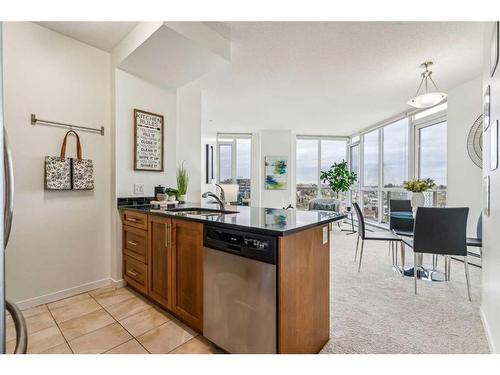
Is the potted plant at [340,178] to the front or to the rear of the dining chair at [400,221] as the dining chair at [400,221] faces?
to the rear

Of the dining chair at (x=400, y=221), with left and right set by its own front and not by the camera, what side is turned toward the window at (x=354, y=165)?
back

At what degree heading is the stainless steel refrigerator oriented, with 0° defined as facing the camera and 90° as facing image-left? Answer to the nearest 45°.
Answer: approximately 270°

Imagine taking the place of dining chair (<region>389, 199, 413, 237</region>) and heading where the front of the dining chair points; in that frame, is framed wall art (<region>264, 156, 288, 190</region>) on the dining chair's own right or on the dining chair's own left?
on the dining chair's own right

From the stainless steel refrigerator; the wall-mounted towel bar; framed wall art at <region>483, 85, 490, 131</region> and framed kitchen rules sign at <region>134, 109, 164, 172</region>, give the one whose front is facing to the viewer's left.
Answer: the framed wall art

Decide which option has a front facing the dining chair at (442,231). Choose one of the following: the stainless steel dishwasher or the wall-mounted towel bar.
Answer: the wall-mounted towel bar
